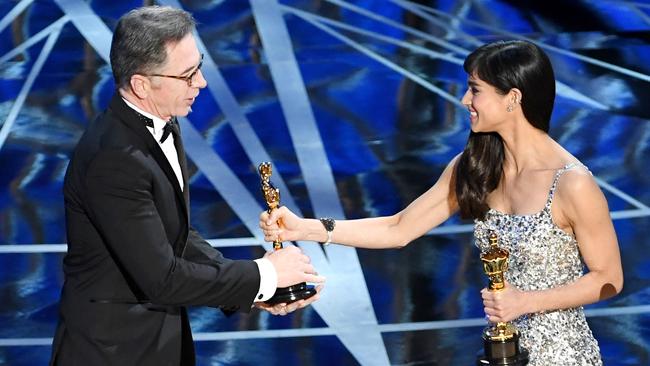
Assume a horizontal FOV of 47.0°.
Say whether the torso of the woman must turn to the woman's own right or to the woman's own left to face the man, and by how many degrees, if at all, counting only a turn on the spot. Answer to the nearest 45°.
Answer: approximately 45° to the woman's own right

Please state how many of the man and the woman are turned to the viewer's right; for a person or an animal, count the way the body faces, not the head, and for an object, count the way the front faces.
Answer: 1

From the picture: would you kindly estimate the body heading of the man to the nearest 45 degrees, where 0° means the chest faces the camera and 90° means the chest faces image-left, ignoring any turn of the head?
approximately 270°

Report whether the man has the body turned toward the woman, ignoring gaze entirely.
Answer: yes

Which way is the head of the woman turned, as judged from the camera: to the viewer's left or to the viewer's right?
to the viewer's left

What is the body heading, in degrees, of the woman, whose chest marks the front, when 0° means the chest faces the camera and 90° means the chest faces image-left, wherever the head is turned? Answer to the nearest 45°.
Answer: approximately 45°
